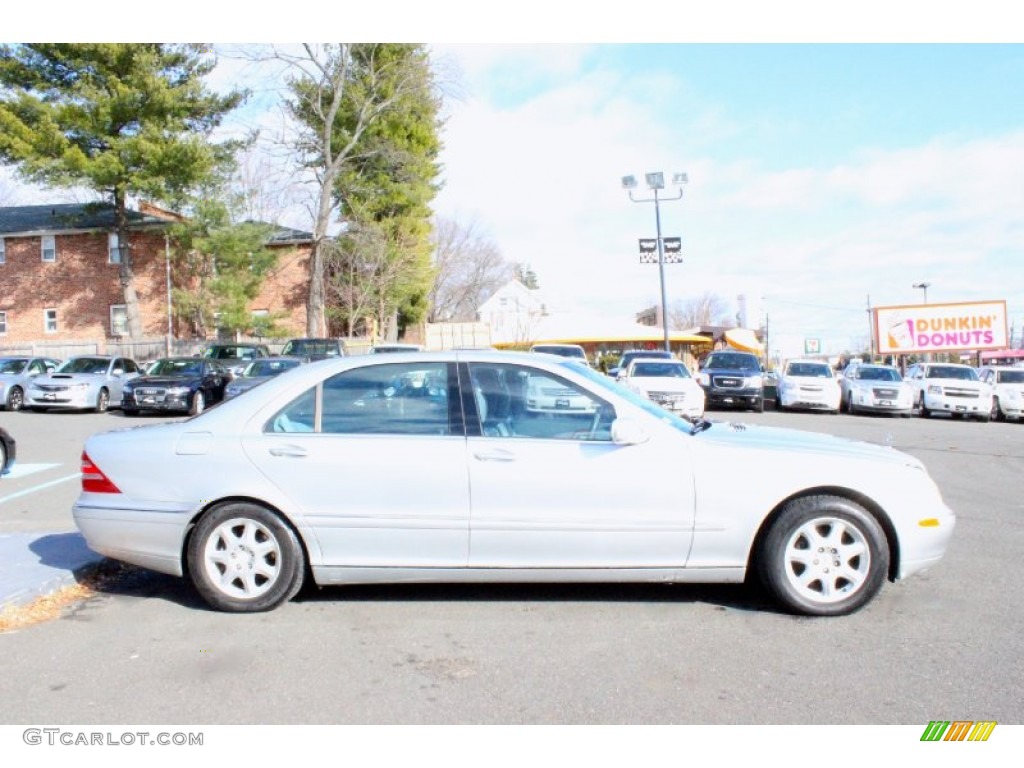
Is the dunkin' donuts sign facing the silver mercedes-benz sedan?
yes

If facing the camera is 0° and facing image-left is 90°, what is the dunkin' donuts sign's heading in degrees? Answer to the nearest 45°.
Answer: approximately 0°

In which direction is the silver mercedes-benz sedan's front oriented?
to the viewer's right

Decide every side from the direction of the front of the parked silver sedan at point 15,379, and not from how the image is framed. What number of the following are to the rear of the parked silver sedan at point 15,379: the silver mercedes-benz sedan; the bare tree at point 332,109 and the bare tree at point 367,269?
2

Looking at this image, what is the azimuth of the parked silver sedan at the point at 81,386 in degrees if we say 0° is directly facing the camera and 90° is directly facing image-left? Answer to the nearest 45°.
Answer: approximately 45°

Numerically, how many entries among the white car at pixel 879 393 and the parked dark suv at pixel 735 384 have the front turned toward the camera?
2
